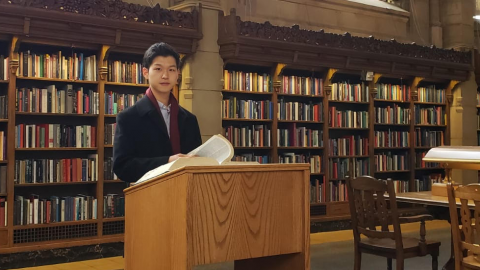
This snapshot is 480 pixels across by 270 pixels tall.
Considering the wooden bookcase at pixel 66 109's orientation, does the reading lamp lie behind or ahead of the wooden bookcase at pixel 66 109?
ahead

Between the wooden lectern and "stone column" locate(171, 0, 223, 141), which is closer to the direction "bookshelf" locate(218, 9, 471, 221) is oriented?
the wooden lectern

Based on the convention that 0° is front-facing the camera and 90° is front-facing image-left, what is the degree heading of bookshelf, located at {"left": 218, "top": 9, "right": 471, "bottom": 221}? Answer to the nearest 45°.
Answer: approximately 315°

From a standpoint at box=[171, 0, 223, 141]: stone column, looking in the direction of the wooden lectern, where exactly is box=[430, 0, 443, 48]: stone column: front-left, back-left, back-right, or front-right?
back-left

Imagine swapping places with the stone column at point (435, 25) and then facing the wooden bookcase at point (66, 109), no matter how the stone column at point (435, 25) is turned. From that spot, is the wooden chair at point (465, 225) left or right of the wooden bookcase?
left

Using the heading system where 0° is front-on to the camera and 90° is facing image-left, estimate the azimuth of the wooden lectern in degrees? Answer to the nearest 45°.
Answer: approximately 315°

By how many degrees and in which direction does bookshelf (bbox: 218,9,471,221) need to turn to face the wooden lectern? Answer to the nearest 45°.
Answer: approximately 45° to its right

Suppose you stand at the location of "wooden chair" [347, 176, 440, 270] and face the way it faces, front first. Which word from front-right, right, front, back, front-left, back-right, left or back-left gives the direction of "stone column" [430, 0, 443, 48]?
front-left

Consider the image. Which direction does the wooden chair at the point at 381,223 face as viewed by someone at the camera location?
facing away from the viewer and to the right of the viewer

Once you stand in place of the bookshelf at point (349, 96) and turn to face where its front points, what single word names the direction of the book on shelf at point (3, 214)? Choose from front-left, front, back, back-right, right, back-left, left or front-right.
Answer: right

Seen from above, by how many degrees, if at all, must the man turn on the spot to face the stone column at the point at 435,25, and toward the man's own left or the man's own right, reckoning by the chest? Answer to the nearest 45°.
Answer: approximately 90° to the man's own left

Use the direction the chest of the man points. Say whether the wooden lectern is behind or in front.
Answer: in front

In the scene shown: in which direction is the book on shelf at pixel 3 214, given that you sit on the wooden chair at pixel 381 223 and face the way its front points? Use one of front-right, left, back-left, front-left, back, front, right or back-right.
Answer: back-left
